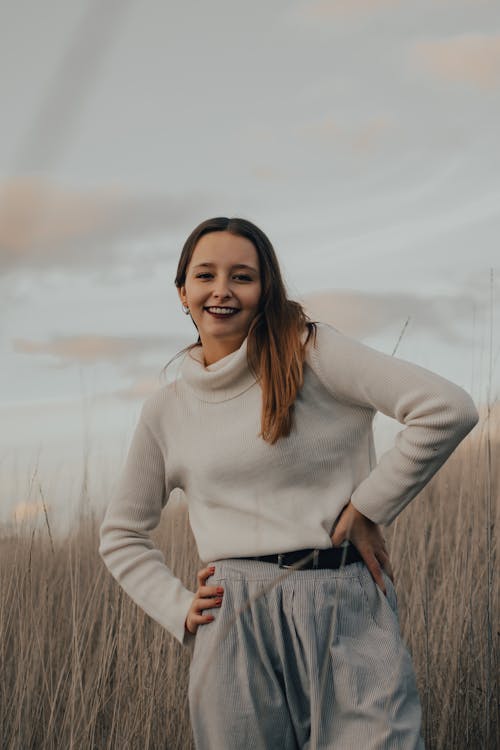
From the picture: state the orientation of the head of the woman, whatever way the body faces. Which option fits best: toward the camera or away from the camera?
toward the camera

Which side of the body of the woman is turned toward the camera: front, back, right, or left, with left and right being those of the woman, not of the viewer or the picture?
front
